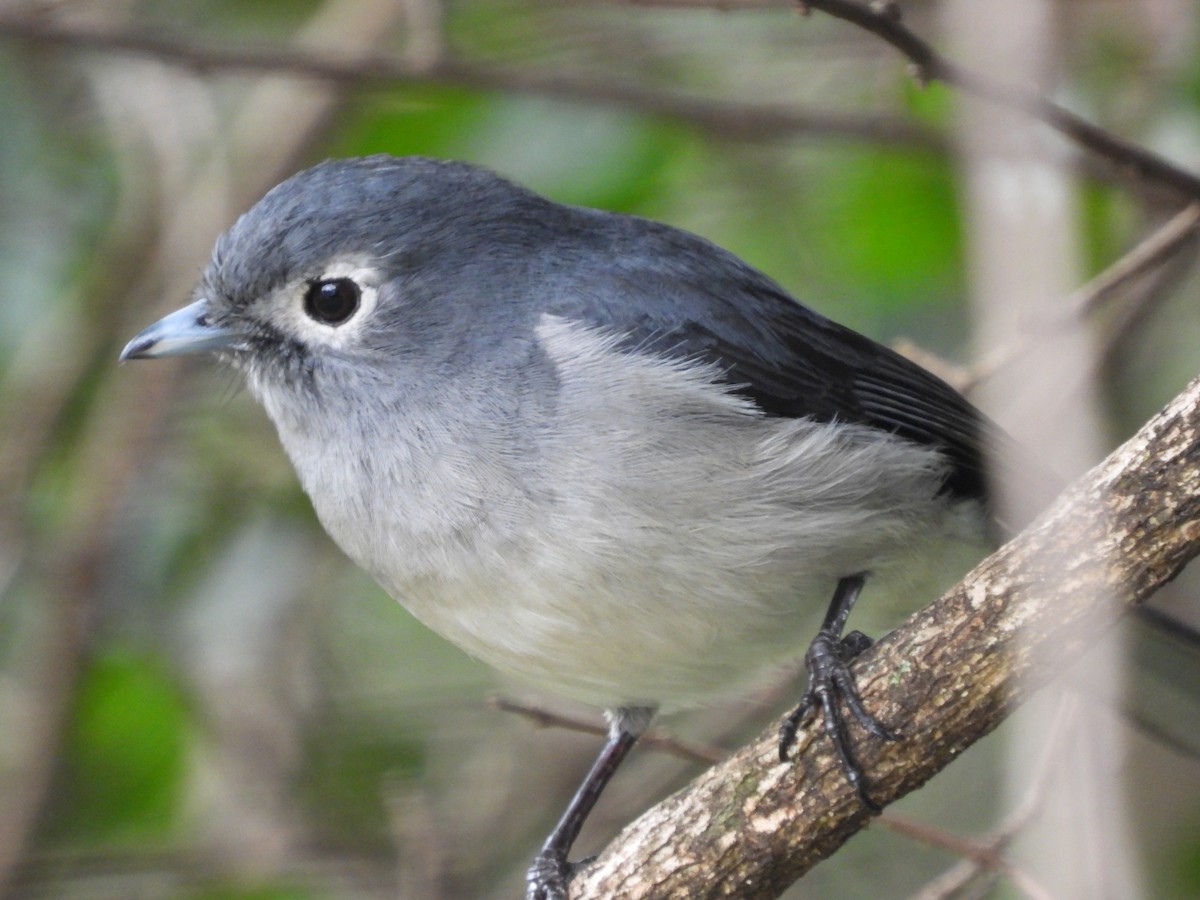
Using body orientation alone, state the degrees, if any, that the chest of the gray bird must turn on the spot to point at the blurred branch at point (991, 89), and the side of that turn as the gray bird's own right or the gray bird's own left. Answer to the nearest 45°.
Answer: approximately 180°

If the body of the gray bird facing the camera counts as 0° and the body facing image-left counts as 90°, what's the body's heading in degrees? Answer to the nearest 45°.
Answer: approximately 90°

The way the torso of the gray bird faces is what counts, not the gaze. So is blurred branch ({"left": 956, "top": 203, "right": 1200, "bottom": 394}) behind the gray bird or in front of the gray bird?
behind
